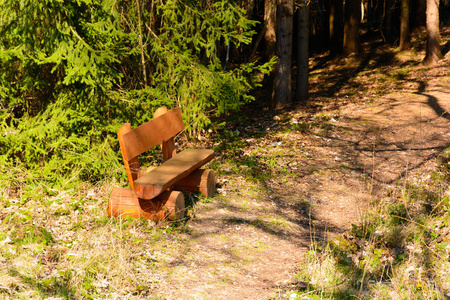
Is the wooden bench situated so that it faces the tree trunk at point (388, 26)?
no

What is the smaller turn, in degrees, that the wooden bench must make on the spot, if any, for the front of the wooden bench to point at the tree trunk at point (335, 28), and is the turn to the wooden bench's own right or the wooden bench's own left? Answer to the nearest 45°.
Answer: approximately 90° to the wooden bench's own left

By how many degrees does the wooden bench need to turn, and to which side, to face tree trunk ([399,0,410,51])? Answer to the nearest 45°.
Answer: approximately 90° to its left

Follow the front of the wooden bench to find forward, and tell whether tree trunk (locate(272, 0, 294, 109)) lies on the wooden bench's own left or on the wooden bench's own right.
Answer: on the wooden bench's own left

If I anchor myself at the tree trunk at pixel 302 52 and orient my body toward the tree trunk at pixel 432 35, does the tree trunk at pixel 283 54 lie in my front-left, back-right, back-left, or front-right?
back-right

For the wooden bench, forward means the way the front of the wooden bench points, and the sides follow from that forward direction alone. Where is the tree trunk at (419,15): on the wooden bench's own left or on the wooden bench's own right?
on the wooden bench's own left

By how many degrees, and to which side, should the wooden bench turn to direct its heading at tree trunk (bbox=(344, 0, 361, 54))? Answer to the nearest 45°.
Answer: approximately 90° to its left

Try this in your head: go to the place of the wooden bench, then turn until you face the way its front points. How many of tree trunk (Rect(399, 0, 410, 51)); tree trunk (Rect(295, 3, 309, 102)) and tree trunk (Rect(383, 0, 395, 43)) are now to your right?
0

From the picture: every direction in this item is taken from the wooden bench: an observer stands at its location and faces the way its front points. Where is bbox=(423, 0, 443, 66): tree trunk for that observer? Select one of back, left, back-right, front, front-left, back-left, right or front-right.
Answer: left

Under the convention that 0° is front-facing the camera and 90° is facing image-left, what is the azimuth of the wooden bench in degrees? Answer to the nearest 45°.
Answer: approximately 315°

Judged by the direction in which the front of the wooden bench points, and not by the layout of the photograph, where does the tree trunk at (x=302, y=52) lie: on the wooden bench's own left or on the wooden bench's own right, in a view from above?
on the wooden bench's own left

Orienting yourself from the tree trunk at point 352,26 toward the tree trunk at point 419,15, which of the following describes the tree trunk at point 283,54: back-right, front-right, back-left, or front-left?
back-right
